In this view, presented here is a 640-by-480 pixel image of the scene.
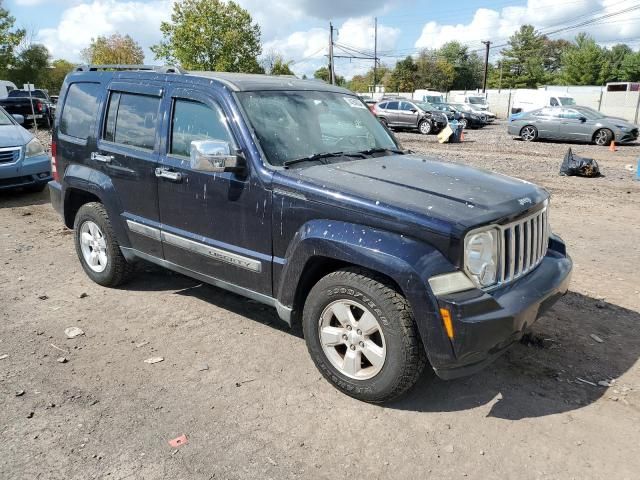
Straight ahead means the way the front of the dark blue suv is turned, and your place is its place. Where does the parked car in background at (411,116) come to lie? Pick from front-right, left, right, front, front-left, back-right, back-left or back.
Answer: back-left

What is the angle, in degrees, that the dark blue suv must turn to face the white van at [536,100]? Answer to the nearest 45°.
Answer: approximately 90° to its left

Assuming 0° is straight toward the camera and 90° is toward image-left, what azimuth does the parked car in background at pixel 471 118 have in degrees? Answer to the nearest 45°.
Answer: approximately 315°

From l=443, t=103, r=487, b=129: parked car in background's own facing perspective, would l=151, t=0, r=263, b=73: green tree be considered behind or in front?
behind

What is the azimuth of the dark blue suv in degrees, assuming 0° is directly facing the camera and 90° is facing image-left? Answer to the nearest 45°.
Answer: approximately 315°

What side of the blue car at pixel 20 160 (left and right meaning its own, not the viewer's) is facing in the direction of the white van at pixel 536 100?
left

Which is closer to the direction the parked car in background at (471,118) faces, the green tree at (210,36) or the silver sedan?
the silver sedan

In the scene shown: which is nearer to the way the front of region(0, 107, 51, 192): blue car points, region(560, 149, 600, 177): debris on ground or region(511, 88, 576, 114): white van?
the debris on ground

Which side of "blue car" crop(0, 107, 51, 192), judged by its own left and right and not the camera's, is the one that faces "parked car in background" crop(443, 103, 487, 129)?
left

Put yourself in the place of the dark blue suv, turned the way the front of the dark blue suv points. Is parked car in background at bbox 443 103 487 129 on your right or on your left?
on your left
